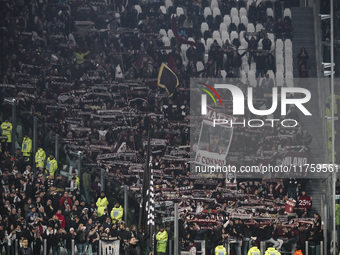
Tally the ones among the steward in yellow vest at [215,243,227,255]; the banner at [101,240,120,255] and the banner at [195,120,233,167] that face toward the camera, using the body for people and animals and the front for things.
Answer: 2

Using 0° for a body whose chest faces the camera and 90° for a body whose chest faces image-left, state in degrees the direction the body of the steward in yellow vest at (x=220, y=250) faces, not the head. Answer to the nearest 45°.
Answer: approximately 180°

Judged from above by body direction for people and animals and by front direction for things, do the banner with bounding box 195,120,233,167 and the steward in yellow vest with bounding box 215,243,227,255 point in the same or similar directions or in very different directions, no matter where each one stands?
very different directions
